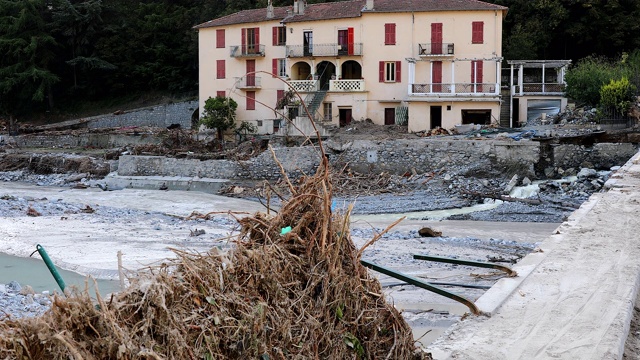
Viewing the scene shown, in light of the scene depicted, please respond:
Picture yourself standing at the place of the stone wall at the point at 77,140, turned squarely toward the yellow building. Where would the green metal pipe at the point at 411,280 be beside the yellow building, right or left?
right

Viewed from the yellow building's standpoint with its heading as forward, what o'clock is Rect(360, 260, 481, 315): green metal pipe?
The green metal pipe is roughly at 12 o'clock from the yellow building.

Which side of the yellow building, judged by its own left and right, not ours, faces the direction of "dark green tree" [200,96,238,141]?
right

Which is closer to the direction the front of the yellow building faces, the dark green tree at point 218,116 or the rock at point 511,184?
the rock

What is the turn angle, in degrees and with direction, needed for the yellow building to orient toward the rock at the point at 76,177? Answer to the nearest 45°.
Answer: approximately 45° to its right

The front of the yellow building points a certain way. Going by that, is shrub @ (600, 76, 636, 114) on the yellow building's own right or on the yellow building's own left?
on the yellow building's own left

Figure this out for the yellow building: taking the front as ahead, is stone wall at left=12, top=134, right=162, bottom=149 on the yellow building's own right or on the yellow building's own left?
on the yellow building's own right

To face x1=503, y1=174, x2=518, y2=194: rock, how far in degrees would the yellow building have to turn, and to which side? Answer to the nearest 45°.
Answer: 0° — it already faces it

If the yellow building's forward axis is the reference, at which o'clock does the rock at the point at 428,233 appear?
The rock is roughly at 12 o'clock from the yellow building.

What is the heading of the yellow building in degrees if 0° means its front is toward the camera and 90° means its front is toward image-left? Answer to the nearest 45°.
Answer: approximately 0°

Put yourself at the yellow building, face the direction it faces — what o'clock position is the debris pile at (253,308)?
The debris pile is roughly at 12 o'clock from the yellow building.

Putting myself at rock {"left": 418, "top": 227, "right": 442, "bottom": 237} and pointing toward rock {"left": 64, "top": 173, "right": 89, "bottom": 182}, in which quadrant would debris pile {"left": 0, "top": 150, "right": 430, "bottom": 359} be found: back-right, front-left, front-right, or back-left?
back-left
